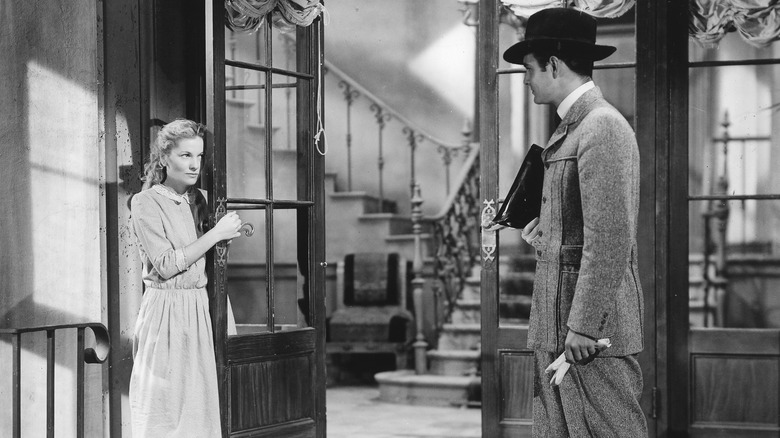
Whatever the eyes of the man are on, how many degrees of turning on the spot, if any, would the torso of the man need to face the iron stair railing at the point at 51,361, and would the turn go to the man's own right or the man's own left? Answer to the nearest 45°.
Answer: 0° — they already face it

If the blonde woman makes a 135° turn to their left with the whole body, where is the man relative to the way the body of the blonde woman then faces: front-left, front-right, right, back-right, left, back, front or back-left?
back-right

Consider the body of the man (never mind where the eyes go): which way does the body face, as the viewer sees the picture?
to the viewer's left

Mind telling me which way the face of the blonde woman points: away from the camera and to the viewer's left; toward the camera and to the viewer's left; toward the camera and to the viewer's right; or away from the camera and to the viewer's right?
toward the camera and to the viewer's right

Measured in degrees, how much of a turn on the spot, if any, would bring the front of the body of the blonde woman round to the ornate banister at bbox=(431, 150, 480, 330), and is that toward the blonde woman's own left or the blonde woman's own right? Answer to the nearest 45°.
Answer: approximately 90° to the blonde woman's own left

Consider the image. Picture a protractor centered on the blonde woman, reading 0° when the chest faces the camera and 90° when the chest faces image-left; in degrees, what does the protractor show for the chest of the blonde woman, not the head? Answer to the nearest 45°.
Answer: approximately 315°

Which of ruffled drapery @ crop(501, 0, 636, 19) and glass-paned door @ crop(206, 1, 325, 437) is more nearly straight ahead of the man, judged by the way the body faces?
the glass-paned door

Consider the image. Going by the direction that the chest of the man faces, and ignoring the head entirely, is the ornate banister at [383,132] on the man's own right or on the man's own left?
on the man's own right

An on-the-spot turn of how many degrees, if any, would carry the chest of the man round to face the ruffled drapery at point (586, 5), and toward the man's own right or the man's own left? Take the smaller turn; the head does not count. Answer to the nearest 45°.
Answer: approximately 90° to the man's own right
